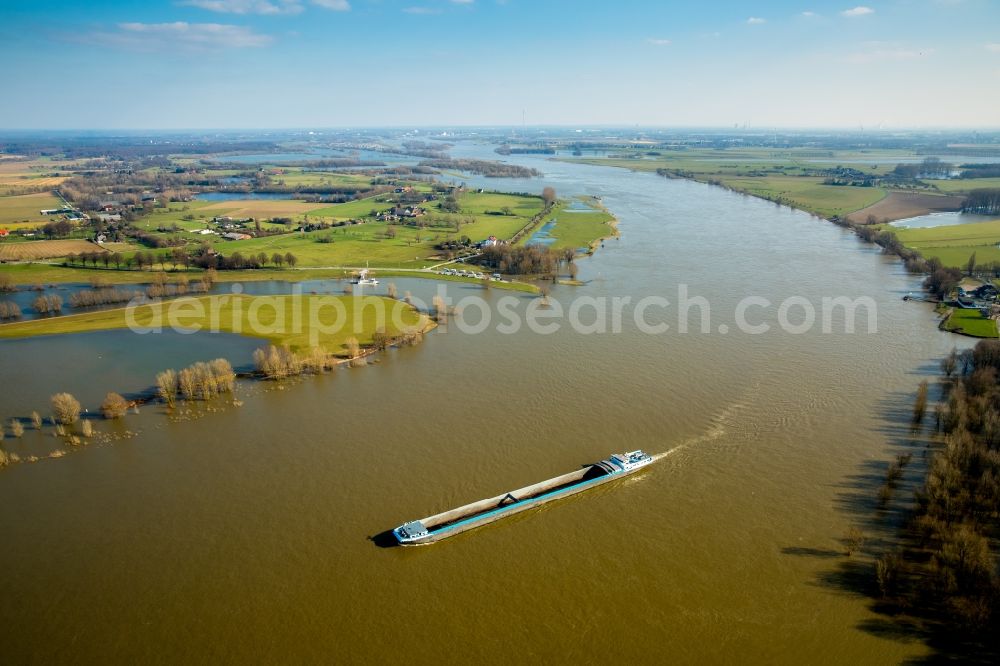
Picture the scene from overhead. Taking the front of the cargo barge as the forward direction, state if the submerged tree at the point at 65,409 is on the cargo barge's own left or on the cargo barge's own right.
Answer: on the cargo barge's own right

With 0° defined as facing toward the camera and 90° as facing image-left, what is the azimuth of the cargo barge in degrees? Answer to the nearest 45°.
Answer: approximately 45°

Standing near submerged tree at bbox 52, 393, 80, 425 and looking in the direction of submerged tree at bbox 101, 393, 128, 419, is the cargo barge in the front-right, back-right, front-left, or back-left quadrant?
front-right

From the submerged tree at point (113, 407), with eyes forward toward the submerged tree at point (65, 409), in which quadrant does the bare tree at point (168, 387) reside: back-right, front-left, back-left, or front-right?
back-right

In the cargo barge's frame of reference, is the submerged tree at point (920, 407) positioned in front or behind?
behind
